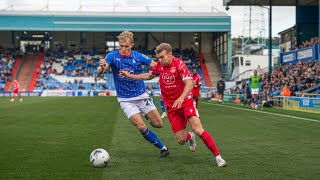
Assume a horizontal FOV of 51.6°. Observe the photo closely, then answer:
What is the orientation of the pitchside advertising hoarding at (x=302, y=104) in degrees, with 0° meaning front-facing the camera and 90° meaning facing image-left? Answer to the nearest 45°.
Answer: approximately 45°

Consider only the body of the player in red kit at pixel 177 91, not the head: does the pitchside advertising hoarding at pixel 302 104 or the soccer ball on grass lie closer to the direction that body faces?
the soccer ball on grass

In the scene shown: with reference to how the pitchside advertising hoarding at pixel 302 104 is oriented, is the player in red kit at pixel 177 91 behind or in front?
in front

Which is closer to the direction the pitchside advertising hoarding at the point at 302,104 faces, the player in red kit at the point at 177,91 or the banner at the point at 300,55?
the player in red kit

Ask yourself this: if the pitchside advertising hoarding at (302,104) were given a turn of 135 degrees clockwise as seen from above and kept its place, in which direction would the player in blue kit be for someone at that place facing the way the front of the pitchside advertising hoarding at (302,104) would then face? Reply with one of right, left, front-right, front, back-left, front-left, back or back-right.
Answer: back

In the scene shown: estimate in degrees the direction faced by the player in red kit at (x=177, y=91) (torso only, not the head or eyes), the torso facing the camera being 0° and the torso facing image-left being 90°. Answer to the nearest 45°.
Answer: approximately 45°

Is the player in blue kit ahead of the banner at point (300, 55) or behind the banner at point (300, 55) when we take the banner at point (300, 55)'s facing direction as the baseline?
ahead

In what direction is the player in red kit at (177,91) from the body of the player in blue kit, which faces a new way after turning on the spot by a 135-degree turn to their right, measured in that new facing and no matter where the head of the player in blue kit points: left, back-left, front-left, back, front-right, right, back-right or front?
back

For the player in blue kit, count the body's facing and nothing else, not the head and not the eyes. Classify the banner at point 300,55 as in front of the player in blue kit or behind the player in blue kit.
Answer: behind

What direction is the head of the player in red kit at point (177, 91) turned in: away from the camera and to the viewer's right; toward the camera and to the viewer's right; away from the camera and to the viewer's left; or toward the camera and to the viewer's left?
toward the camera and to the viewer's left

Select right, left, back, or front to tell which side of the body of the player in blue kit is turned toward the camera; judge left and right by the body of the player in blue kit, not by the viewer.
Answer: front

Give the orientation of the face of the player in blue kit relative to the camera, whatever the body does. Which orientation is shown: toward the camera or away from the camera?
toward the camera

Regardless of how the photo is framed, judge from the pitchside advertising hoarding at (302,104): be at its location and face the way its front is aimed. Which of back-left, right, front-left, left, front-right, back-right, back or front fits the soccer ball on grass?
front-left
